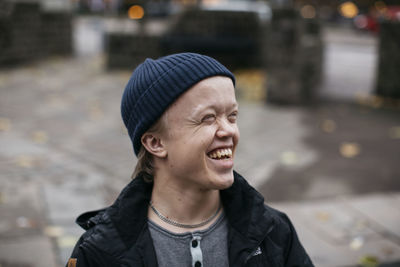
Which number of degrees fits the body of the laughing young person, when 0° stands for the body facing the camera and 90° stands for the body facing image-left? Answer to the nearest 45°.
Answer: approximately 0°

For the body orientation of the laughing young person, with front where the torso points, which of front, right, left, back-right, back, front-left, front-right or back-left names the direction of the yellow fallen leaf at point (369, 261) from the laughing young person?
back-left

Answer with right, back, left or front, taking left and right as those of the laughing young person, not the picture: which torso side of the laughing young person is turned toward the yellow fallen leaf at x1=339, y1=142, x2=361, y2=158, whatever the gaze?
back

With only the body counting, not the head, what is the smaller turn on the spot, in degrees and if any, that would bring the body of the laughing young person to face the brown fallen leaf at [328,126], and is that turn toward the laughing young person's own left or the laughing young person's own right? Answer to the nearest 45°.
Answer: approximately 180°

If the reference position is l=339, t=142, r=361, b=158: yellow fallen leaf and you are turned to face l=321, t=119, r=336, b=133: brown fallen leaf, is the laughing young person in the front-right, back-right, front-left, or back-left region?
back-left
